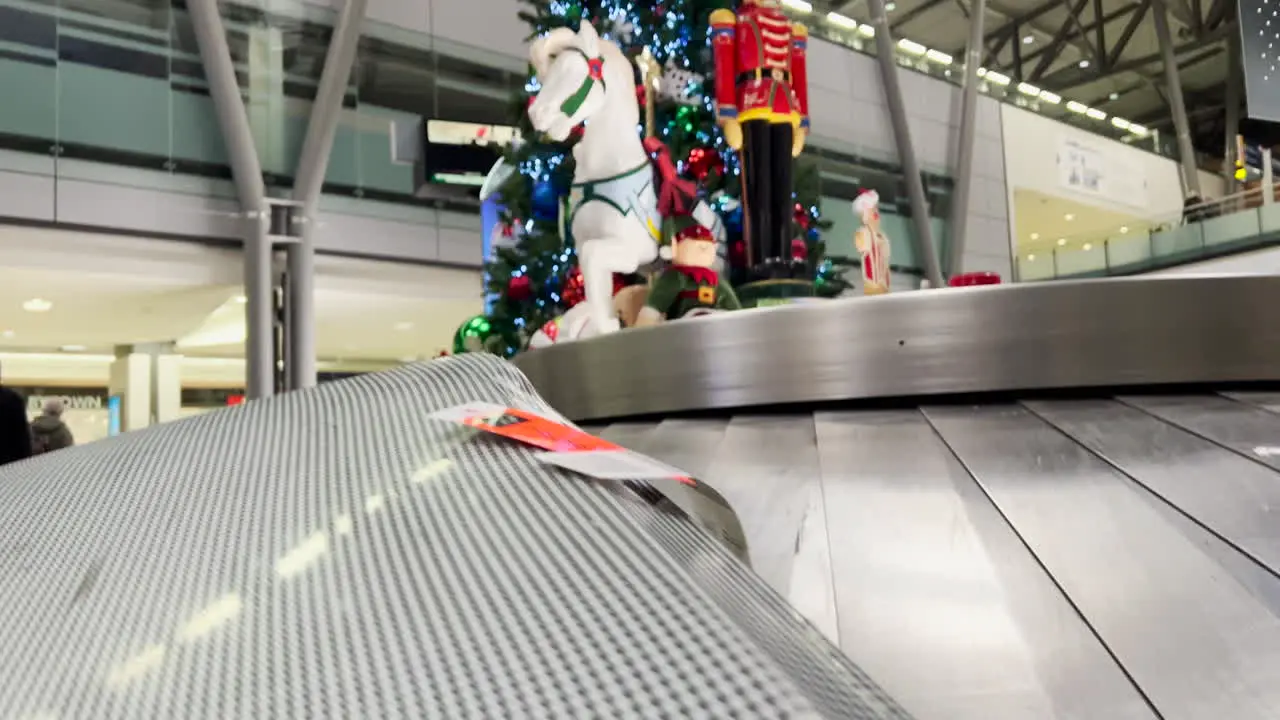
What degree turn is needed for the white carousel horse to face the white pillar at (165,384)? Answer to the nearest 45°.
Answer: approximately 90° to its right

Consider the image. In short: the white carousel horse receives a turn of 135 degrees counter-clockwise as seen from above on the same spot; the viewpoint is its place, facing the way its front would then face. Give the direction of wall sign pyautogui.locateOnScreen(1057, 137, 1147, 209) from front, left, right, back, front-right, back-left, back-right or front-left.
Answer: front-left

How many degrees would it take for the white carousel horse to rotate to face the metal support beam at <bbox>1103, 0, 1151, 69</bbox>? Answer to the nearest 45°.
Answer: approximately 180°

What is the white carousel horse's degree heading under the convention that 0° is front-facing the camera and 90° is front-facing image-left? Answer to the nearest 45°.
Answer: approximately 45°

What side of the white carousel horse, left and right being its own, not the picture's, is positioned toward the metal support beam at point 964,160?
back

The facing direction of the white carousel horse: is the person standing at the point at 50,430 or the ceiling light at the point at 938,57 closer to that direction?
the person standing

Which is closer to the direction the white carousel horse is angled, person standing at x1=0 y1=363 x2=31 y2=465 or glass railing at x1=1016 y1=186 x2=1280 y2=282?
the person standing

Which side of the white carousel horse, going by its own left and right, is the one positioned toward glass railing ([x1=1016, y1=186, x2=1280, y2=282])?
back

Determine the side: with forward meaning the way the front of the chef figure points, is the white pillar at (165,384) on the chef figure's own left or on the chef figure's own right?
on the chef figure's own right

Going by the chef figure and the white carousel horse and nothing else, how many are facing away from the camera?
0
